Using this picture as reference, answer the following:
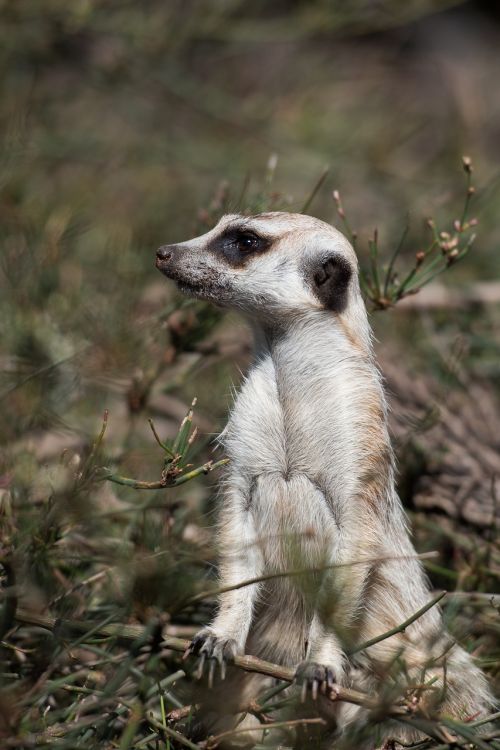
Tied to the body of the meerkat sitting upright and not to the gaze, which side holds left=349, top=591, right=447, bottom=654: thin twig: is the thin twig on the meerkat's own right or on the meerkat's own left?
on the meerkat's own left

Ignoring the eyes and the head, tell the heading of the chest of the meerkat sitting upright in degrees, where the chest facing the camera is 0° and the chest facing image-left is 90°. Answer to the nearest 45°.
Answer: approximately 45°
